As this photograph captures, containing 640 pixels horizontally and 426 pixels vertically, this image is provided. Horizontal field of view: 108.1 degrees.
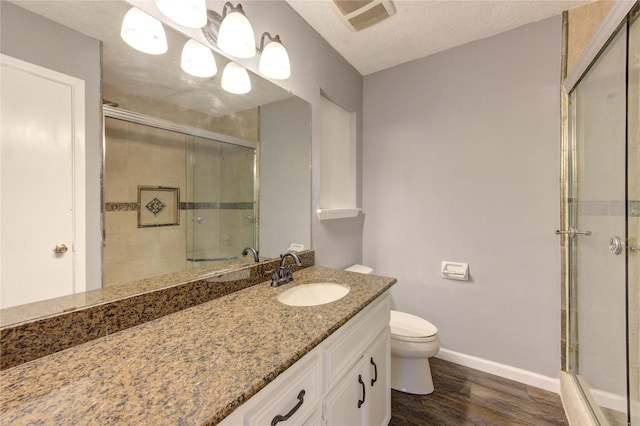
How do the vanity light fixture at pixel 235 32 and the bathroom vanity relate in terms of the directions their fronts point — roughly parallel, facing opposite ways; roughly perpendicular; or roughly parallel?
roughly parallel

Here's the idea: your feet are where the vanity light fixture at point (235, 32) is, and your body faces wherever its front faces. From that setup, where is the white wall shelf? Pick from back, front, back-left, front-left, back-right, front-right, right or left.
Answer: left

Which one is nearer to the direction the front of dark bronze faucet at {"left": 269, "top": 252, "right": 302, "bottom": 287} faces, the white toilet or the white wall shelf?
the white toilet

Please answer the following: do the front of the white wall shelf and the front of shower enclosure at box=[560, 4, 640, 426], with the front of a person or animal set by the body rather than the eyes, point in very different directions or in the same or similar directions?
very different directions

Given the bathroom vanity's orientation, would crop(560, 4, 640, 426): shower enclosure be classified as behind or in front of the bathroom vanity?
in front

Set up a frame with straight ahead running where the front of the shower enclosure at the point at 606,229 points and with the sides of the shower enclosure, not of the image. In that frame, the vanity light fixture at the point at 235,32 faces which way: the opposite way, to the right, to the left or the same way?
the opposite way

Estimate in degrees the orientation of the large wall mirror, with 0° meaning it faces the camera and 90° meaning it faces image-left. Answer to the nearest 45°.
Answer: approximately 315°

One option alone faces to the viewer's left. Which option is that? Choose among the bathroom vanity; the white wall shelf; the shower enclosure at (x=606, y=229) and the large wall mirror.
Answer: the shower enclosure

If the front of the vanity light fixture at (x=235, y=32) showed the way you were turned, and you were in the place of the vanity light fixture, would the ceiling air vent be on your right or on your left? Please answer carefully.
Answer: on your left

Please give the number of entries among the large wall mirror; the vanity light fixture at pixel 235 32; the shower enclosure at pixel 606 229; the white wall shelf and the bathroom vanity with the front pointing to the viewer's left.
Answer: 1

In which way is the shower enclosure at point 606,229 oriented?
to the viewer's left
